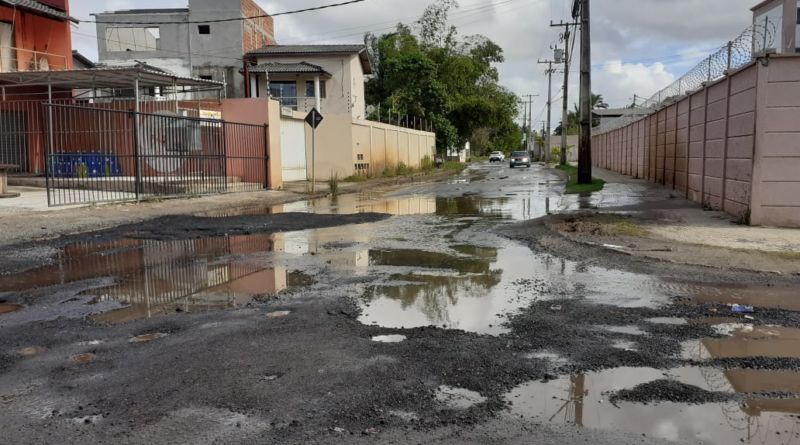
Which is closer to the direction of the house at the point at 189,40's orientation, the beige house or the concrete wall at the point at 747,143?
the concrete wall

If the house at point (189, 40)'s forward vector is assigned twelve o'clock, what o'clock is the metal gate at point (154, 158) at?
The metal gate is roughly at 12 o'clock from the house.

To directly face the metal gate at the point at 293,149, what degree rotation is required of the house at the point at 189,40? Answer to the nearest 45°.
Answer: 0° — it already faces it

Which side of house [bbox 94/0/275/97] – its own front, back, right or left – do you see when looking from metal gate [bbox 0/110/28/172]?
front

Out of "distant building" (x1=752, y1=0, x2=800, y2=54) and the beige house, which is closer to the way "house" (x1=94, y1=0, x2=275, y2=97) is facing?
the distant building

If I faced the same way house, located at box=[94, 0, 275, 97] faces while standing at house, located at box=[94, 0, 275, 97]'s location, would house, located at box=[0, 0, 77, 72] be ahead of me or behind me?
ahead

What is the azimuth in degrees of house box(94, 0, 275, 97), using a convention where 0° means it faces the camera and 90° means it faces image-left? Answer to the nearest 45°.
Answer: approximately 0°

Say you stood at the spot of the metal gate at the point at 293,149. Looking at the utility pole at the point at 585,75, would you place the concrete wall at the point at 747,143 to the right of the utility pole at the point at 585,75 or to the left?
right

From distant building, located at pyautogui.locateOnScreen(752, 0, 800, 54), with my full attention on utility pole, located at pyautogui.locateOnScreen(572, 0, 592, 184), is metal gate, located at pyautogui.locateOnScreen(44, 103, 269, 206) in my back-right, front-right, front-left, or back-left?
front-left
